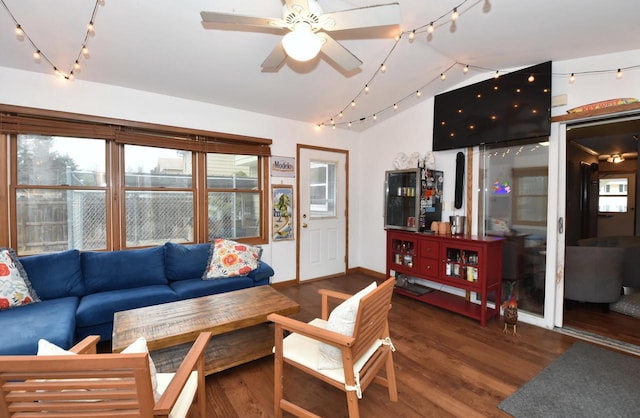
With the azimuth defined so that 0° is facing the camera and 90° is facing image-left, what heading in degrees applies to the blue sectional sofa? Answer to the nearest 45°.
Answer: approximately 315°

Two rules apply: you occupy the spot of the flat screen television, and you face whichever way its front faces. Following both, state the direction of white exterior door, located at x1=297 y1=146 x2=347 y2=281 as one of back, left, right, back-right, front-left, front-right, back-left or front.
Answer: front-right

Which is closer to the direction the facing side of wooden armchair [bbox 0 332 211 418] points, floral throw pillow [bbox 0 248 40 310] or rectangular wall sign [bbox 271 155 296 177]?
the rectangular wall sign

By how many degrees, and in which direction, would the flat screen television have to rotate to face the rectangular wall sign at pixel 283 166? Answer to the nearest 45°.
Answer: approximately 45° to its right

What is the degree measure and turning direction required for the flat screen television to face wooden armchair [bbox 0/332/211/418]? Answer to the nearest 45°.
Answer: approximately 45° to its left

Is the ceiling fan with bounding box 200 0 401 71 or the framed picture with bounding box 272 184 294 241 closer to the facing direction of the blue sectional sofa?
the ceiling fan

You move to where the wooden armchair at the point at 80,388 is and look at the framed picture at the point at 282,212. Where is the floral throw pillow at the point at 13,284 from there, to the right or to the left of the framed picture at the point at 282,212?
left

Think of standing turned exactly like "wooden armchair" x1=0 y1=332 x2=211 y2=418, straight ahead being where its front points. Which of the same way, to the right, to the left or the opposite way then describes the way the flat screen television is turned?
to the left

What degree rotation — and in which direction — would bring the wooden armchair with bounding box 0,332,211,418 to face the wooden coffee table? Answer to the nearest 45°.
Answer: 0° — it already faces it

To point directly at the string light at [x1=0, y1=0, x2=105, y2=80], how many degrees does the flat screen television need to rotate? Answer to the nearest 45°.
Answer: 0° — it already faces it

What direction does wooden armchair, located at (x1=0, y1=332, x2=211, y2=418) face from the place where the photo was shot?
facing away from the viewer and to the right of the viewer

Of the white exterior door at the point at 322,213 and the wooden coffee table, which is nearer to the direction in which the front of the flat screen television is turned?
the wooden coffee table

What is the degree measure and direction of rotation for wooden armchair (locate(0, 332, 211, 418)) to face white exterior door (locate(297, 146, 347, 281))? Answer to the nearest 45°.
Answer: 0° — it already faces it

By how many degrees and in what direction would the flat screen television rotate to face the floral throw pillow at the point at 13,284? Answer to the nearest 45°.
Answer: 0° — it already faces it
